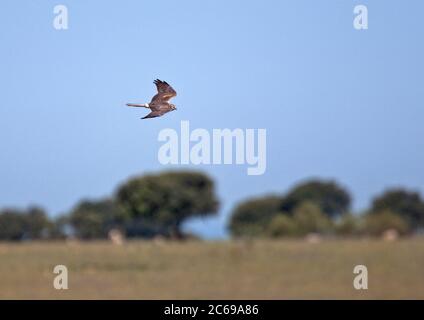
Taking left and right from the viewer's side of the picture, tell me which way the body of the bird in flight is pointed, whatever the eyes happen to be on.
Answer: facing to the right of the viewer
